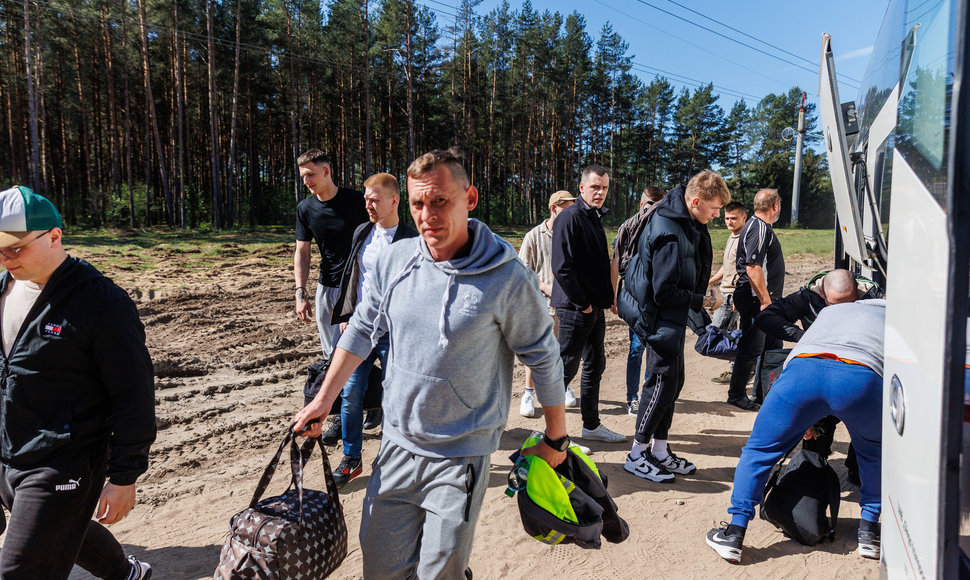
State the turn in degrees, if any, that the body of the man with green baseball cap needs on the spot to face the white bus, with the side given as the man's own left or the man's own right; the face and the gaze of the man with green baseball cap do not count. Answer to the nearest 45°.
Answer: approximately 90° to the man's own left

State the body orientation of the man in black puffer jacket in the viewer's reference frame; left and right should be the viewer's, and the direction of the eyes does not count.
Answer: facing to the right of the viewer

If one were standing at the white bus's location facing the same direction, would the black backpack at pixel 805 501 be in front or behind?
behind

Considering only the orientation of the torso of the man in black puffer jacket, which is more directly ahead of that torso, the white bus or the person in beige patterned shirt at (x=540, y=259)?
the white bus

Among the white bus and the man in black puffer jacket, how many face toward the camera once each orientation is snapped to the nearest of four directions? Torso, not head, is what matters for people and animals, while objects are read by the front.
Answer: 1
